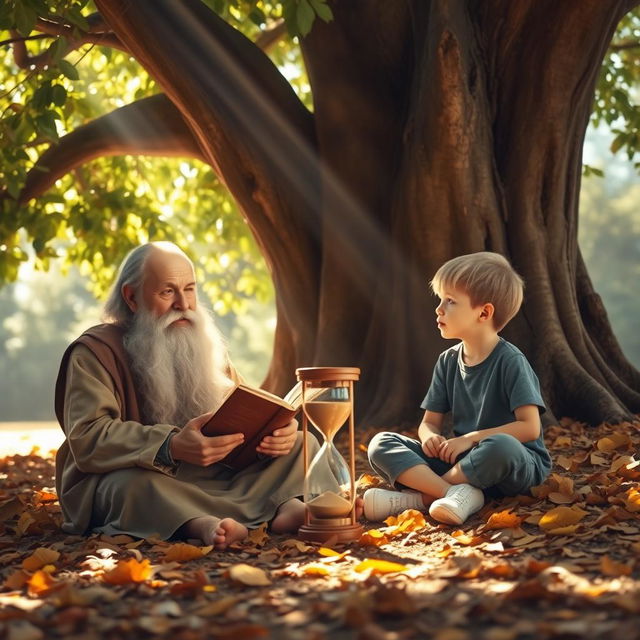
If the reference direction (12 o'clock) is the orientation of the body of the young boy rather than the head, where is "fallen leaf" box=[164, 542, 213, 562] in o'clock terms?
The fallen leaf is roughly at 12 o'clock from the young boy.

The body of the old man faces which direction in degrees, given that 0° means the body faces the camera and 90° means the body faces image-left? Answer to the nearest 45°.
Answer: approximately 315°

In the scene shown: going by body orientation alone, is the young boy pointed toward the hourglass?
yes

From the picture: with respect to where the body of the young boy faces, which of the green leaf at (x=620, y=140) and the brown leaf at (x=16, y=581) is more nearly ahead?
the brown leaf

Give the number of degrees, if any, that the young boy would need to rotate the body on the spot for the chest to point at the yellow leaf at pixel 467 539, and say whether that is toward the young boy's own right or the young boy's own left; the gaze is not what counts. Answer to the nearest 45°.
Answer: approximately 45° to the young boy's own left

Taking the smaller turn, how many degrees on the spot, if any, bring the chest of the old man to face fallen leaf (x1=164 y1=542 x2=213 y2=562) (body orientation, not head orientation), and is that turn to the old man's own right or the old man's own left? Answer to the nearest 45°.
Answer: approximately 45° to the old man's own right

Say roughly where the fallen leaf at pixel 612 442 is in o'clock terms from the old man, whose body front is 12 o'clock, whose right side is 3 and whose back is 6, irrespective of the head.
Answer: The fallen leaf is roughly at 10 o'clock from the old man.

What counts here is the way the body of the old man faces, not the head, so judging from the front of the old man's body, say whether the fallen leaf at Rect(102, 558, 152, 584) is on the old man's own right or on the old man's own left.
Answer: on the old man's own right

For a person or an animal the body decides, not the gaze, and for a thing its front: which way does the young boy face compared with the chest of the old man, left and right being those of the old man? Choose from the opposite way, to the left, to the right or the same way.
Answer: to the right

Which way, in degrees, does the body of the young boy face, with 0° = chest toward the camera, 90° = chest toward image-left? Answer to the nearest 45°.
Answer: approximately 45°

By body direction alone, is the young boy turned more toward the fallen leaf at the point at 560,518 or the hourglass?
the hourglass

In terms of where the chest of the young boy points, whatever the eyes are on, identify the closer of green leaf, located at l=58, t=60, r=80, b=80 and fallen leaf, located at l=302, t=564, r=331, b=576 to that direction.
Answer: the fallen leaf

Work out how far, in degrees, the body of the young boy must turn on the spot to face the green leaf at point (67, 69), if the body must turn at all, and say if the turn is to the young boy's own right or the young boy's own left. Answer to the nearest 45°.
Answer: approximately 45° to the young boy's own right
